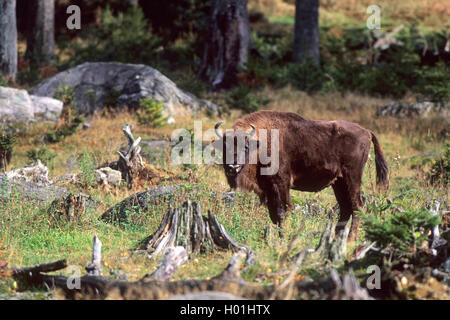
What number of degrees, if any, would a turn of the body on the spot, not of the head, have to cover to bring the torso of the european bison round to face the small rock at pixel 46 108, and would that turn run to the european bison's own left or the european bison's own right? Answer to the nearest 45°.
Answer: approximately 45° to the european bison's own right

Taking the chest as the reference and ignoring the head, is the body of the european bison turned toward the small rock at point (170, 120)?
no

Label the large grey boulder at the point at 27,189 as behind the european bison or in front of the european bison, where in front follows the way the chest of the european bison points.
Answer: in front

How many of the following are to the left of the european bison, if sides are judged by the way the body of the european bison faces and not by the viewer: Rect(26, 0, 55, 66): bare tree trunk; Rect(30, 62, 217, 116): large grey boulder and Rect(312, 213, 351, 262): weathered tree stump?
1

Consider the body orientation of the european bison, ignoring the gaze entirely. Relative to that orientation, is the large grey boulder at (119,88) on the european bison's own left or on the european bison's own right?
on the european bison's own right

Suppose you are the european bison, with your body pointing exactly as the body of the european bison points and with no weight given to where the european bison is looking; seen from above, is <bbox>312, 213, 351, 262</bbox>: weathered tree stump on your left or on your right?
on your left

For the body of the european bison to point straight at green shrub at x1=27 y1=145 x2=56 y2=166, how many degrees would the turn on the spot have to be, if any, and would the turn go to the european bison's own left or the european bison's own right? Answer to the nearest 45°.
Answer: approximately 45° to the european bison's own right

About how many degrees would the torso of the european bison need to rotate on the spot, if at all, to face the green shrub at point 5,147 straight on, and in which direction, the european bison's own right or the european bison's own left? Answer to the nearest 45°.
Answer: approximately 45° to the european bison's own right

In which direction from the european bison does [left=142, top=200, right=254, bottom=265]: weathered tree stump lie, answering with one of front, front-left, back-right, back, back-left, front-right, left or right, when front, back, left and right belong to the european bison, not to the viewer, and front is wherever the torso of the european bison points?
front-left

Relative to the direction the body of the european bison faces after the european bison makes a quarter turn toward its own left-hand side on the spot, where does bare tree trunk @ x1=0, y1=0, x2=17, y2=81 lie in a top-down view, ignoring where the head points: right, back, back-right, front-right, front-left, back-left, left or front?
back-right

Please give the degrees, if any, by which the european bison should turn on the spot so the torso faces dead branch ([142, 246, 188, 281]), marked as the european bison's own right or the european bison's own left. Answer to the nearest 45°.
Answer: approximately 45° to the european bison's own left

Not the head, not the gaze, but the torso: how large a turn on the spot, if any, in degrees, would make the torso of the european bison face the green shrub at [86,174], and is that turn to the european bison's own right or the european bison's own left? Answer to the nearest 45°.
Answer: approximately 45° to the european bison's own right

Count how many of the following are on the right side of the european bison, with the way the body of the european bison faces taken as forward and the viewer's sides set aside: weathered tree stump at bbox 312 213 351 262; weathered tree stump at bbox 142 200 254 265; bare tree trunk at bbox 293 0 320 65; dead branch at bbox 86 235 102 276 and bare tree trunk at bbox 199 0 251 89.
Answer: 2

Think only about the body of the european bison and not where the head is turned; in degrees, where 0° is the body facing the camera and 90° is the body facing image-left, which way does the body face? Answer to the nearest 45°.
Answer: approximately 90°

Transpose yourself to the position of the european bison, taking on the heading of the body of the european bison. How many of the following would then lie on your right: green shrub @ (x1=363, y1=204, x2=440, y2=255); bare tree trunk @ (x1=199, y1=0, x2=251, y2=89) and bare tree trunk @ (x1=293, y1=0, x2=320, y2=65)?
2
